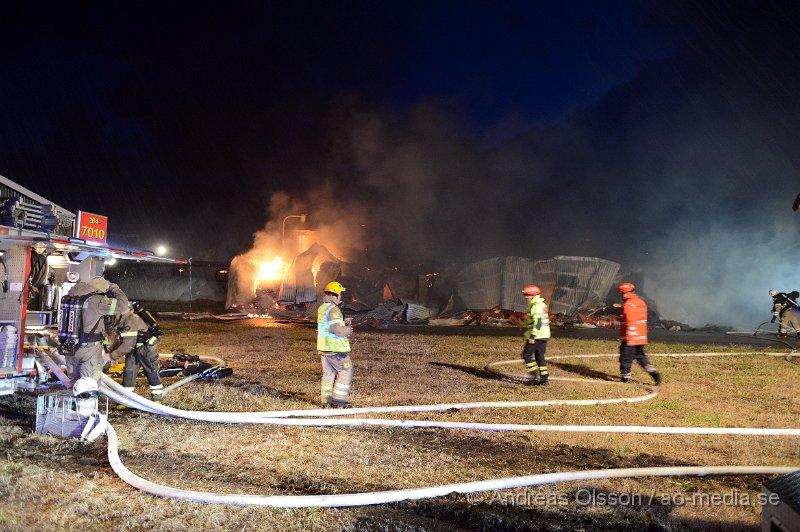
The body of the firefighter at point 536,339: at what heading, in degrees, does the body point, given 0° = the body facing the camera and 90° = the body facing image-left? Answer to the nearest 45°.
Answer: approximately 90°

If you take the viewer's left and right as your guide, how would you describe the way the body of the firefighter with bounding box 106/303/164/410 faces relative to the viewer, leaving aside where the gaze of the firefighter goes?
facing to the left of the viewer

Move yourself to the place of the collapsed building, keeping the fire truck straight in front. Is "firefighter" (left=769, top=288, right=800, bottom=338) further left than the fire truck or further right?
left

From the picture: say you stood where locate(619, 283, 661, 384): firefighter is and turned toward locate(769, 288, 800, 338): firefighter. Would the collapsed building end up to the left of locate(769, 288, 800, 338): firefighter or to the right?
left

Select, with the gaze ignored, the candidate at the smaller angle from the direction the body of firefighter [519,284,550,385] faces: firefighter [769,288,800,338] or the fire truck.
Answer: the fire truck

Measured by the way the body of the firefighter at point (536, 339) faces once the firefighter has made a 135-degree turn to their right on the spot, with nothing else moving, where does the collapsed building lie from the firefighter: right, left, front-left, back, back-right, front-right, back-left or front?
front-left

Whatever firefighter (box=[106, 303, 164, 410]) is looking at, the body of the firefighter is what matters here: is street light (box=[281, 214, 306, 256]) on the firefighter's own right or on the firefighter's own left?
on the firefighter's own right

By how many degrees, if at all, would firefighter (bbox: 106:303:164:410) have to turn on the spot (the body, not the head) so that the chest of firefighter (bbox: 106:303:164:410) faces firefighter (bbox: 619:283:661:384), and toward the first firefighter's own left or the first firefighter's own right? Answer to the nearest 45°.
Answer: approximately 180°
